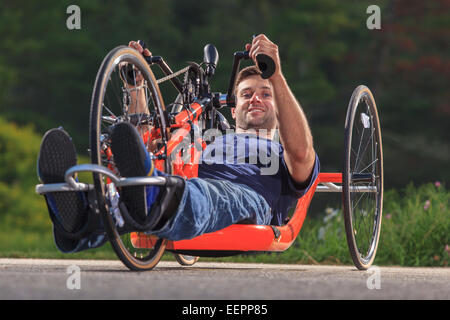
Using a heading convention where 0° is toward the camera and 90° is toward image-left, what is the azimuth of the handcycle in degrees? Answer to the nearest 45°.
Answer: approximately 45°
